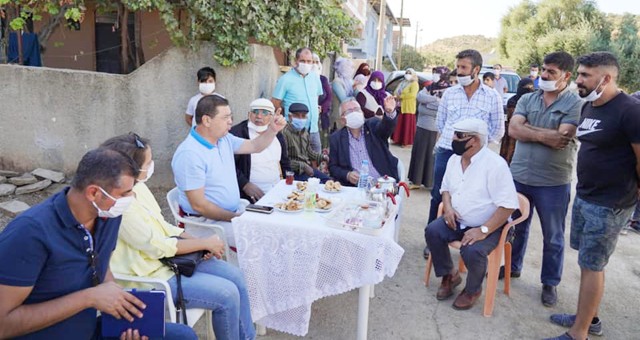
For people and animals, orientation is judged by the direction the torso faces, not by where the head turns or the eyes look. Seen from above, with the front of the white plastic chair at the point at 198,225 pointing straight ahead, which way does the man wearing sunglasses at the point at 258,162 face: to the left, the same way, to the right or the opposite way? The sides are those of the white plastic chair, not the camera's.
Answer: to the right

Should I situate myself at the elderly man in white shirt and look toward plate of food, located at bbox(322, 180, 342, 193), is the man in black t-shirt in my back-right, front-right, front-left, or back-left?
back-left

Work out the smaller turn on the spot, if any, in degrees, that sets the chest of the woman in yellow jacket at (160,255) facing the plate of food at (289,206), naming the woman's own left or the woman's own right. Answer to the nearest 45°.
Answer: approximately 45° to the woman's own left

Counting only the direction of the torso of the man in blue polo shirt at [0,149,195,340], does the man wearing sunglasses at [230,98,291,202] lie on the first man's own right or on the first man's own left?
on the first man's own left

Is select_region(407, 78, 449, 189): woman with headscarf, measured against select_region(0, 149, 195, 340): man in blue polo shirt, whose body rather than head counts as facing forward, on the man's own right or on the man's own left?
on the man's own left

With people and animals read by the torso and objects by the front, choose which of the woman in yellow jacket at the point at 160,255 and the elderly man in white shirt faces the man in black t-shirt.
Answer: the woman in yellow jacket

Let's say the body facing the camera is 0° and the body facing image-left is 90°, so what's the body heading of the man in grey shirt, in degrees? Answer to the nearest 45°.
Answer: approximately 45°
